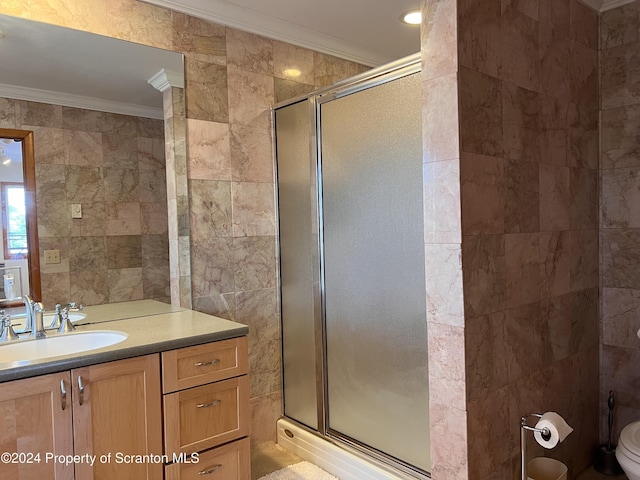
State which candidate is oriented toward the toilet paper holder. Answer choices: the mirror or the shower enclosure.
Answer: the mirror

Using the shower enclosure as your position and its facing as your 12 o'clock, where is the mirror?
The mirror is roughly at 1 o'clock from the shower enclosure.

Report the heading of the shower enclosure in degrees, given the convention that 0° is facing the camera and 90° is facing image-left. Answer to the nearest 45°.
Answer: approximately 45°

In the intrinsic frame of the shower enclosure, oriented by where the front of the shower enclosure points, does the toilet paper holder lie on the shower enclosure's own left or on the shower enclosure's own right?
on the shower enclosure's own left
